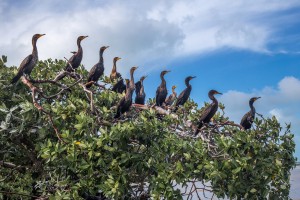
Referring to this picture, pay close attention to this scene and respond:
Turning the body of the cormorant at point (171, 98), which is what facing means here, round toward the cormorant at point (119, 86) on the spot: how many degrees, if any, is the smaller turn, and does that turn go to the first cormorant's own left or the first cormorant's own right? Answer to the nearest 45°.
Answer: approximately 135° to the first cormorant's own right

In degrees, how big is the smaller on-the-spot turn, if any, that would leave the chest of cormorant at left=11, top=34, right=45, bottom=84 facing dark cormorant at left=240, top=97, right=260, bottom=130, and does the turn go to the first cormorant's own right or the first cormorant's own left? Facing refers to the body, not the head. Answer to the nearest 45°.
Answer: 0° — it already faces it

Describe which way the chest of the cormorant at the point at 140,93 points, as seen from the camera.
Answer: to the viewer's right

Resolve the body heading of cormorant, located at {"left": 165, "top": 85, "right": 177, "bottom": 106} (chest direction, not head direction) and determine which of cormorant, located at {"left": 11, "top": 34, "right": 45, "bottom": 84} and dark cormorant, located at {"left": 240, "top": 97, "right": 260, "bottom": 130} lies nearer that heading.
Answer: the dark cormorant

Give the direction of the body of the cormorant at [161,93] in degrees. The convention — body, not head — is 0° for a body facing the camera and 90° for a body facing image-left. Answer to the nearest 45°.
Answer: approximately 270°

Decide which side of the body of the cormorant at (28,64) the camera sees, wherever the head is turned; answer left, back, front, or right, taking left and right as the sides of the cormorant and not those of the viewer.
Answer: right

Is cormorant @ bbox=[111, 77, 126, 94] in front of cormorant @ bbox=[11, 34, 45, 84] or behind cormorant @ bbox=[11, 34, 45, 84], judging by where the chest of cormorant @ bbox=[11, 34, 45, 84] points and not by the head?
in front

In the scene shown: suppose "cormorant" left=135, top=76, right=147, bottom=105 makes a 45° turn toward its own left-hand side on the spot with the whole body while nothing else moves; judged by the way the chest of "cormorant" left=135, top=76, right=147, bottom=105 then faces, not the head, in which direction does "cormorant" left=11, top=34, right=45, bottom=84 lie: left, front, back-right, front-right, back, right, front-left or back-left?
back
